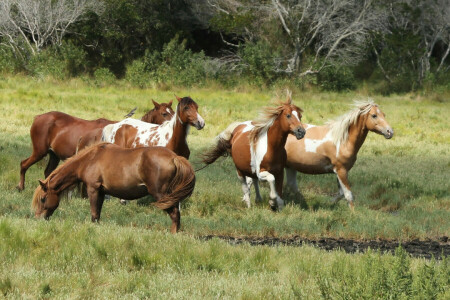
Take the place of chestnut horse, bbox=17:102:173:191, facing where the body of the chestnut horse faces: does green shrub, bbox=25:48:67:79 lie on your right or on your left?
on your left

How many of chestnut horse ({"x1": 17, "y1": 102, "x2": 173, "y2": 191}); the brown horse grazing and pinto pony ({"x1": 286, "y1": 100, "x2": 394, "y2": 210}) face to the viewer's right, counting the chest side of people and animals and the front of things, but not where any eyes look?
2

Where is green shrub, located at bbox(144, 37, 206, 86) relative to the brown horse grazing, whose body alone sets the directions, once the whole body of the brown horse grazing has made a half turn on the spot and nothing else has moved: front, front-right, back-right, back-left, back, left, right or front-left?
left

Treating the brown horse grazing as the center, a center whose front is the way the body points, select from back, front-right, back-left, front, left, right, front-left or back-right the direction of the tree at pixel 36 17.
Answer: right

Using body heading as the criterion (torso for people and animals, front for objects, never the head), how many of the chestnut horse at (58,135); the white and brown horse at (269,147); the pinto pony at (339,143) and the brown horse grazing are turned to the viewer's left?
1

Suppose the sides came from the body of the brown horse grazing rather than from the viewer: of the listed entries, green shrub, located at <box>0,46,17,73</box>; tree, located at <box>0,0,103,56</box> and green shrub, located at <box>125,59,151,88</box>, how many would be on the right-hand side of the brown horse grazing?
3

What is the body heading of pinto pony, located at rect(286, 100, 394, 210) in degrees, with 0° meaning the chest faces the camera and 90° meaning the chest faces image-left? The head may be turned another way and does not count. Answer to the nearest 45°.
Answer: approximately 270°

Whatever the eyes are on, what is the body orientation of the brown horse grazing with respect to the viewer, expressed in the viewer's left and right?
facing to the left of the viewer

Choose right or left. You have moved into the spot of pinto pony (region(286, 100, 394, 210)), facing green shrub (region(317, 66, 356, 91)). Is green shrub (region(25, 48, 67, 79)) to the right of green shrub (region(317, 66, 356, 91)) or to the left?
left

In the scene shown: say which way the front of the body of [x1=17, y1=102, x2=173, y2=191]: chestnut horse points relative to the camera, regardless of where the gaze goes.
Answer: to the viewer's right

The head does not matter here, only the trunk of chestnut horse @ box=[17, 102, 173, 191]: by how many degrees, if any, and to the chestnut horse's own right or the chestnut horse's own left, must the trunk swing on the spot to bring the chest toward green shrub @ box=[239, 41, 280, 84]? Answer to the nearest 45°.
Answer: approximately 45° to the chestnut horse's own left

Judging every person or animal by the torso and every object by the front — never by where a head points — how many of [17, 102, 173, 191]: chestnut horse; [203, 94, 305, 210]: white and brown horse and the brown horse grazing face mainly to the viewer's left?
1

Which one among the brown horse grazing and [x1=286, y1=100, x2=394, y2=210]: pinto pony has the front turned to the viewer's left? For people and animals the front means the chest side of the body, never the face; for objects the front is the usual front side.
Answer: the brown horse grazing
